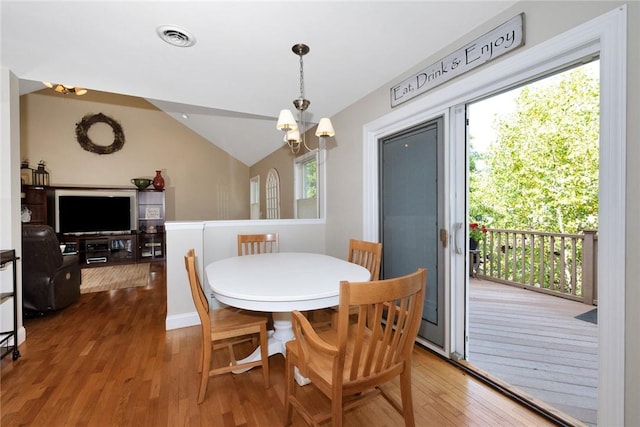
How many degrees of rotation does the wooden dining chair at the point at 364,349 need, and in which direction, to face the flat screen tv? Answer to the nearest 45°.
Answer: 0° — it already faces it

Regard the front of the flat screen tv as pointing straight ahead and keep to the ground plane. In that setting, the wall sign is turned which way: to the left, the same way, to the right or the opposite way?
to the right

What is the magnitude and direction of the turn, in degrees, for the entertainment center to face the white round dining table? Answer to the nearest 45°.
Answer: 0° — it already faces it

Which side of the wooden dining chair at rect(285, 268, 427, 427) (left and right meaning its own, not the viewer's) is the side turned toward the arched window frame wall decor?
front

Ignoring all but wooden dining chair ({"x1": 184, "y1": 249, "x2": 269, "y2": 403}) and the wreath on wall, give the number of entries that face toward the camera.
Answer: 1

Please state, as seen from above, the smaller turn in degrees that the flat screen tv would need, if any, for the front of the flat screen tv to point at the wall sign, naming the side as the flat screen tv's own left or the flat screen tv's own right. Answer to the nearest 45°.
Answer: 0° — it already faces it

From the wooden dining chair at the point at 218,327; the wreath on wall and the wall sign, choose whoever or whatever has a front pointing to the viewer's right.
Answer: the wooden dining chair

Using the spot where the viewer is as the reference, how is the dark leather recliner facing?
facing away from the viewer and to the right of the viewer

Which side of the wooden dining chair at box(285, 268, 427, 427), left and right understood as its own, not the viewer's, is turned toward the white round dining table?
front

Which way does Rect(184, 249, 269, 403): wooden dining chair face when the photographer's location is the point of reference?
facing to the right of the viewer

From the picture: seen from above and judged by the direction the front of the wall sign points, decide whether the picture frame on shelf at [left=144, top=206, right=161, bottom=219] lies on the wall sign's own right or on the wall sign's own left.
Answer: on the wall sign's own right

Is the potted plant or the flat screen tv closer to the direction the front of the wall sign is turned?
the flat screen tv

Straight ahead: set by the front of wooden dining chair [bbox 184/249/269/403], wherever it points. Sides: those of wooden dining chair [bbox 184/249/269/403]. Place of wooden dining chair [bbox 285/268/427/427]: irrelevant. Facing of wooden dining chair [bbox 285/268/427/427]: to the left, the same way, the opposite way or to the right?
to the left
